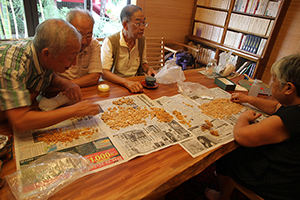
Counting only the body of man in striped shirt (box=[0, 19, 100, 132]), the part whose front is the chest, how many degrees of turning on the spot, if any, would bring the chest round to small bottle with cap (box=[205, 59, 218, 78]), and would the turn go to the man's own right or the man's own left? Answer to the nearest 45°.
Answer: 0° — they already face it

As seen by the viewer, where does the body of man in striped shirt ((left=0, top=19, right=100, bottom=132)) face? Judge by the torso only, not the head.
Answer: to the viewer's right

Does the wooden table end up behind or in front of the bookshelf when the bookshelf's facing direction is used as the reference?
in front

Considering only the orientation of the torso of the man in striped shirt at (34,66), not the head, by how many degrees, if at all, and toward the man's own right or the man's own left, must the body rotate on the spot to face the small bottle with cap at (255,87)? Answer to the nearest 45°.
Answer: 0° — they already face it

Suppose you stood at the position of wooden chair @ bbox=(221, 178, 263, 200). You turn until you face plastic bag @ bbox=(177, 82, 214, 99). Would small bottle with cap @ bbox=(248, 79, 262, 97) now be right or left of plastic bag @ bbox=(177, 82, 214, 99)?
right

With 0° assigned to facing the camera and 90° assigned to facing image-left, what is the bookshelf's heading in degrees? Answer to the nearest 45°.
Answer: approximately 45°

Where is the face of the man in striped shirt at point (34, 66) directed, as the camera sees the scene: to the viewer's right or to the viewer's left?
to the viewer's right

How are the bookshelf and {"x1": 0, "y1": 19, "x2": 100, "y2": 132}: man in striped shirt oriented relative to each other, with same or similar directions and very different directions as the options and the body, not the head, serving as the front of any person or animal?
very different directions

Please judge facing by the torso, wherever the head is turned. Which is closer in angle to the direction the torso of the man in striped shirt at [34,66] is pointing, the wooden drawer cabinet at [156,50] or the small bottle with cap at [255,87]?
the small bottle with cap

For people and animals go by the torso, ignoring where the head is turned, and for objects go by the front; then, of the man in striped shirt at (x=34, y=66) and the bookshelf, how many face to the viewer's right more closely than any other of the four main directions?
1

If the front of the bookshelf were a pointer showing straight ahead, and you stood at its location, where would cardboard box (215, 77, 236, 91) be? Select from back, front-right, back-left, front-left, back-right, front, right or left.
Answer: front-left
